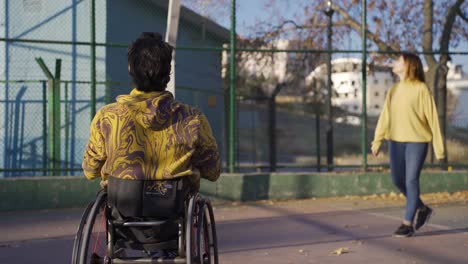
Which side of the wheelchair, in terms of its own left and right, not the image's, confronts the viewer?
back

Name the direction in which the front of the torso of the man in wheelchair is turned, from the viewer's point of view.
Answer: away from the camera

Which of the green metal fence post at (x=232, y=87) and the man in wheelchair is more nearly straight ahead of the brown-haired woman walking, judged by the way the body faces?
the man in wheelchair

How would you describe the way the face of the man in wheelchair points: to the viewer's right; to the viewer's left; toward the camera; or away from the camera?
away from the camera

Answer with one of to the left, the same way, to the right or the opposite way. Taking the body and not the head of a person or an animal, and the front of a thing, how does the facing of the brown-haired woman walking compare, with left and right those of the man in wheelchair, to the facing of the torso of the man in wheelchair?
to the left

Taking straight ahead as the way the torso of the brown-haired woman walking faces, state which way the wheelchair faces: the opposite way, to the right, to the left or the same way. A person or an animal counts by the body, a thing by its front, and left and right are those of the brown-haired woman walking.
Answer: to the right

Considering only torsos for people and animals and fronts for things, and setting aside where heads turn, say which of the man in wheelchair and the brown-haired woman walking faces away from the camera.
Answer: the man in wheelchair

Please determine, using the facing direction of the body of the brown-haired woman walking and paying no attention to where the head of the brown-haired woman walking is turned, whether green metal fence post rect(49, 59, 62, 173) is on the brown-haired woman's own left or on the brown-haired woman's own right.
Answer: on the brown-haired woman's own right

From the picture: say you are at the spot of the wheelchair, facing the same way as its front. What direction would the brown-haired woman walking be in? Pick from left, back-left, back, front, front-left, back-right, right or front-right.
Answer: front-right

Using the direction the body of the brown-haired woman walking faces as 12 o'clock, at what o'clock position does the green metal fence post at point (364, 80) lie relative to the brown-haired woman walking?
The green metal fence post is roughly at 4 o'clock from the brown-haired woman walking.

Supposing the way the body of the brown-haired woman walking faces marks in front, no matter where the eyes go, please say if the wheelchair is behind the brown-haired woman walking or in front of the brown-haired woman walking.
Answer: in front

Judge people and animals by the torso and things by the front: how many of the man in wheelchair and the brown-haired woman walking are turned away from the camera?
1
